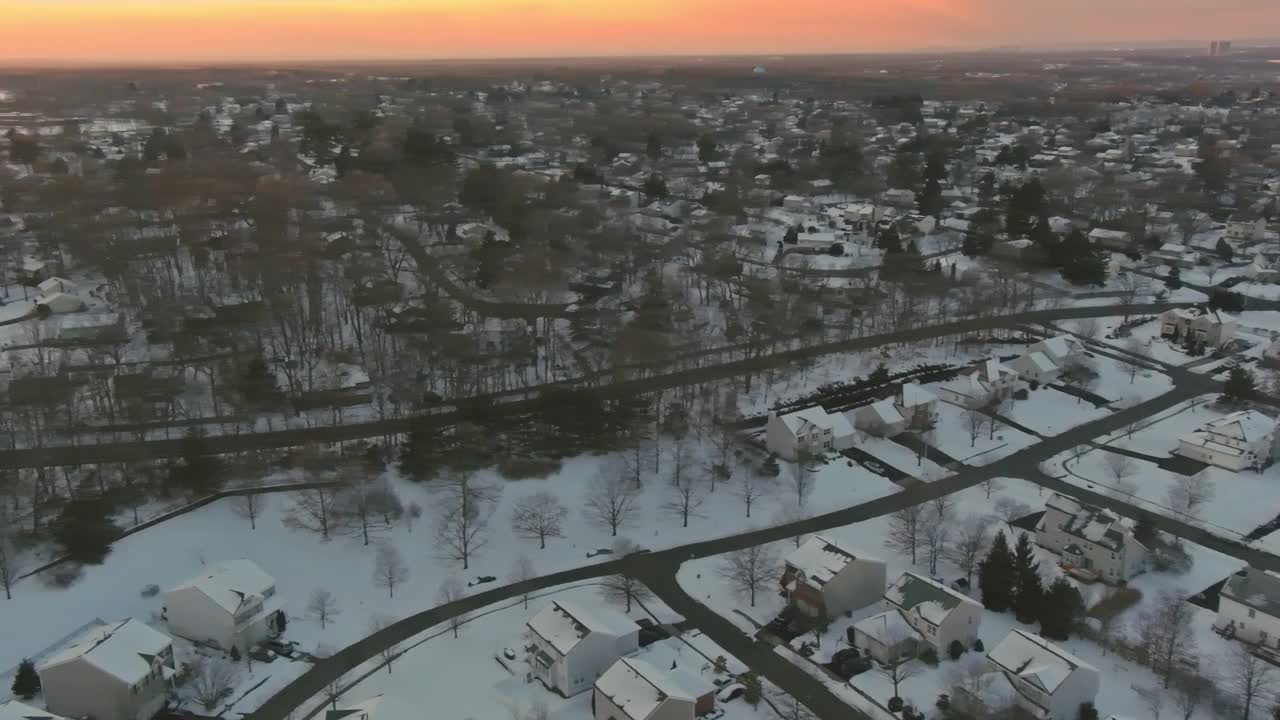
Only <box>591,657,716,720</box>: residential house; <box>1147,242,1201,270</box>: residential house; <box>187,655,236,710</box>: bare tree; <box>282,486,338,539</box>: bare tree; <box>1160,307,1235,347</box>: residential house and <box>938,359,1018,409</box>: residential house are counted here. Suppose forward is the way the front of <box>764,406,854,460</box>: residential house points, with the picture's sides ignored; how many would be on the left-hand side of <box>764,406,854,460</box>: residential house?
3

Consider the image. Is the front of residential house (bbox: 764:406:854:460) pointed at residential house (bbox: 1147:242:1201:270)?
no

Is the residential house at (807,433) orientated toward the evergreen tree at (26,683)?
no

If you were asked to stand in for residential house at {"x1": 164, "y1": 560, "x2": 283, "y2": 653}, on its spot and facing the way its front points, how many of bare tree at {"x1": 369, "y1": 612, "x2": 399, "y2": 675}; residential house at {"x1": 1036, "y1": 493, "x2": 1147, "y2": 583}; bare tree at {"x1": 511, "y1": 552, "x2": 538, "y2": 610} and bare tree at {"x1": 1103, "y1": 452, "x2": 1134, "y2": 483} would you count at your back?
0

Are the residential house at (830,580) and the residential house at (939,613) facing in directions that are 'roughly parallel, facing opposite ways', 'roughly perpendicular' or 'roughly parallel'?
roughly parallel

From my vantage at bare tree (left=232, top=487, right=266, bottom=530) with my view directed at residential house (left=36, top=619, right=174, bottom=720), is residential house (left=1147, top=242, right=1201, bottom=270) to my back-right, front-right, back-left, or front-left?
back-left

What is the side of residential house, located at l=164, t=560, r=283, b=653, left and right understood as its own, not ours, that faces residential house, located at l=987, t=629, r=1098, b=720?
front

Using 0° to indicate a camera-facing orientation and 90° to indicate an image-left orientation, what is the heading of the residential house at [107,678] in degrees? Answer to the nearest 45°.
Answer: approximately 315°

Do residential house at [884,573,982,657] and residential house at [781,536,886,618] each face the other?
no

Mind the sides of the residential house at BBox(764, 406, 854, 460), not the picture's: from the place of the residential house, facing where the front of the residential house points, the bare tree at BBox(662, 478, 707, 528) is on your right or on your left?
on your right

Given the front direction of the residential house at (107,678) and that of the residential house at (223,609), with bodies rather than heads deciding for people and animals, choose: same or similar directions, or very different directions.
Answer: same or similar directions
